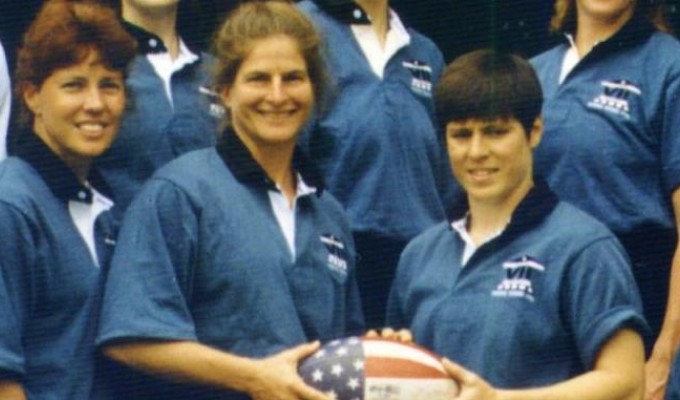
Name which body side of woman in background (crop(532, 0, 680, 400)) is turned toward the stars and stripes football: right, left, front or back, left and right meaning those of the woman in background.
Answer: front

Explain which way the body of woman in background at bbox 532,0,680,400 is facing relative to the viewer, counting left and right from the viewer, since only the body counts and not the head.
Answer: facing the viewer and to the left of the viewer
